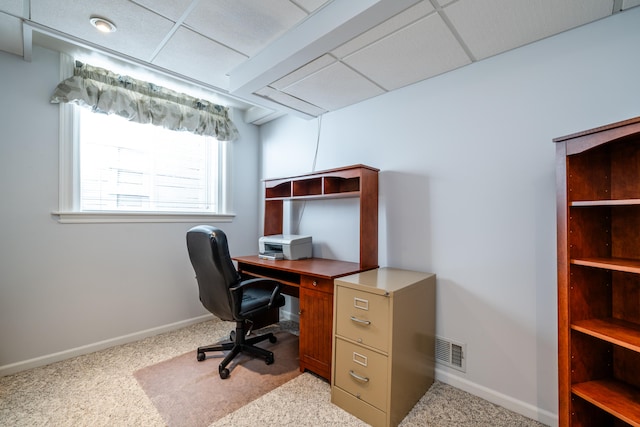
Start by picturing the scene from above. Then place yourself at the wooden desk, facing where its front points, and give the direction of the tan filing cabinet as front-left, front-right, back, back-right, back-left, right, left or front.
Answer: left

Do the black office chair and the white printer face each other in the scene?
yes

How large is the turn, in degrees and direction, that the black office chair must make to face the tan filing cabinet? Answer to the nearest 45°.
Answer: approximately 90° to its right

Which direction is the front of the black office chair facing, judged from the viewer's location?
facing away from the viewer and to the right of the viewer

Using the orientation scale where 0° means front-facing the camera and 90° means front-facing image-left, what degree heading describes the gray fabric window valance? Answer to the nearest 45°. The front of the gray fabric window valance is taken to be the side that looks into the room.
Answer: approximately 315°

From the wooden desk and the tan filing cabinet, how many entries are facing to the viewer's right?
0

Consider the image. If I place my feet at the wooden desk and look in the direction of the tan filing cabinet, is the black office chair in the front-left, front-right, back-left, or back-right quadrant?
back-right

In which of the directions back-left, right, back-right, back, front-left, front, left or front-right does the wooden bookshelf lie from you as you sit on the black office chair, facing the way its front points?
right

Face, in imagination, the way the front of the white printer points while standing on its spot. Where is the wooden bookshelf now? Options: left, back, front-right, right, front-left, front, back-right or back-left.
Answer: left
